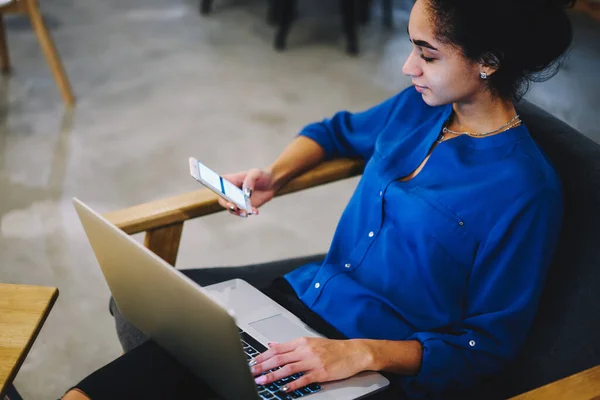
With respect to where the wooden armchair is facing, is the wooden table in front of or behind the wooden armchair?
in front

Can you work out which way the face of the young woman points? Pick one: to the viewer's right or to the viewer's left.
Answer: to the viewer's left

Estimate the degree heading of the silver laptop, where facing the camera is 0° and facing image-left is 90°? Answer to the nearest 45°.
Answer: approximately 225°

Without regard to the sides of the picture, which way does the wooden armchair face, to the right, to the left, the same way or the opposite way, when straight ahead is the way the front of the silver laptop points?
the opposite way

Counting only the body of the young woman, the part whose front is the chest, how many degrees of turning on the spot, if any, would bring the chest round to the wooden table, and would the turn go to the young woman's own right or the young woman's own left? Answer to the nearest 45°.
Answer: approximately 45° to the young woman's own right

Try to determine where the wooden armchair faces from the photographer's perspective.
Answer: facing the viewer and to the left of the viewer
